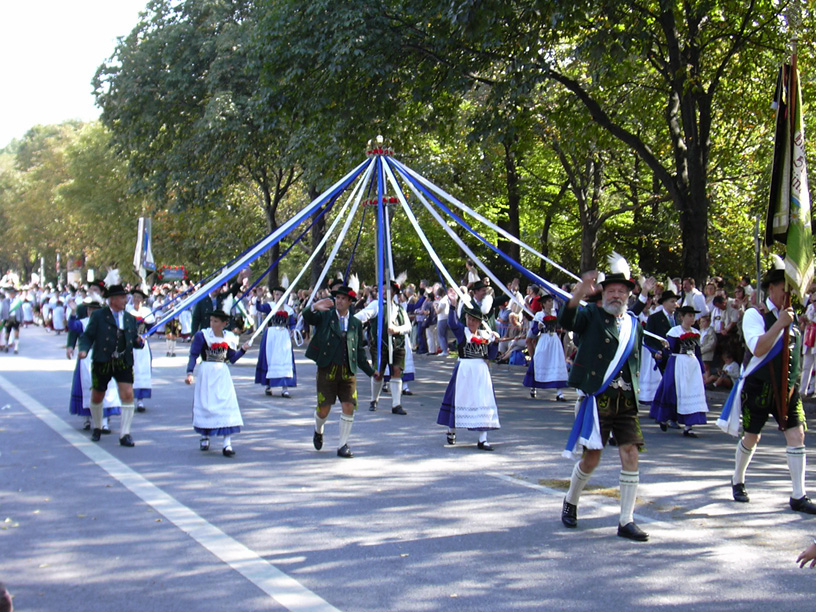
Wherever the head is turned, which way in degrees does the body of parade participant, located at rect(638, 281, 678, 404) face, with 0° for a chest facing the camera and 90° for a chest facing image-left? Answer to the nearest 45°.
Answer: approximately 315°

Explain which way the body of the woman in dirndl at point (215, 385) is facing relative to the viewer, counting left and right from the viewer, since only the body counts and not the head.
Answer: facing the viewer

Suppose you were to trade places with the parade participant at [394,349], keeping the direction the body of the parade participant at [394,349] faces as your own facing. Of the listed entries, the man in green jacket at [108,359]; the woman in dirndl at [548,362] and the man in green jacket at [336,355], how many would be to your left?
1

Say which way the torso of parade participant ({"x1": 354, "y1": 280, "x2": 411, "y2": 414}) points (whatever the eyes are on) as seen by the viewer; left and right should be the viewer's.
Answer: facing the viewer and to the right of the viewer

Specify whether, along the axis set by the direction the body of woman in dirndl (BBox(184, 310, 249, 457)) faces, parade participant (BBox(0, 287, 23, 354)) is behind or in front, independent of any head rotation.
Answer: behind

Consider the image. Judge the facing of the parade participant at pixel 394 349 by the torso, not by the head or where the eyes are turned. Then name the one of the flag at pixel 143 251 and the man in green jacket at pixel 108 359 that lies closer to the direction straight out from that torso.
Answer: the man in green jacket

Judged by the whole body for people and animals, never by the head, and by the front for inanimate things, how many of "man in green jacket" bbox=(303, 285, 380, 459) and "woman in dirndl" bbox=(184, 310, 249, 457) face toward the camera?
2

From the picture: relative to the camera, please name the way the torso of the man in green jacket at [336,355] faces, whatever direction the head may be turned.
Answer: toward the camera
